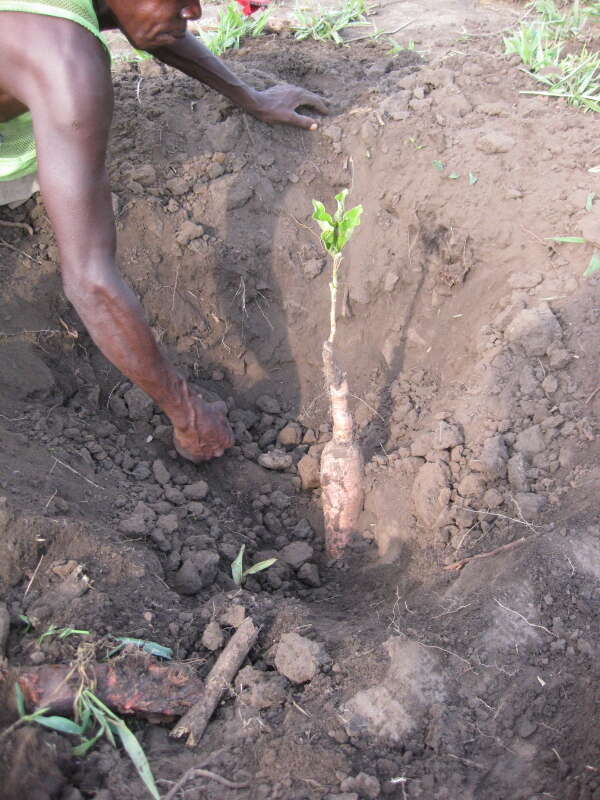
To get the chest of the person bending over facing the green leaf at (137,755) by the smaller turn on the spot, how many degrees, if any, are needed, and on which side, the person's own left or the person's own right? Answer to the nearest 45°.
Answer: approximately 90° to the person's own right

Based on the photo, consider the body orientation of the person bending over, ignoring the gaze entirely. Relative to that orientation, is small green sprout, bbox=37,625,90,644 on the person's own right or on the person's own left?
on the person's own right

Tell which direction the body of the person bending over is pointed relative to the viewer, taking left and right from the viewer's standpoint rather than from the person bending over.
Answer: facing to the right of the viewer

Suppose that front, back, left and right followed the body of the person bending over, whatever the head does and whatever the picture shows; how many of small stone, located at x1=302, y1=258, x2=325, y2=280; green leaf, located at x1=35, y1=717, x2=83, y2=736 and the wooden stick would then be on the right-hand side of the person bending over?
2

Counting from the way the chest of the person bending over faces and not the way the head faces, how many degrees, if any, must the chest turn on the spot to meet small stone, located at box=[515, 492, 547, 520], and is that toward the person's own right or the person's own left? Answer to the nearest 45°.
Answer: approximately 45° to the person's own right

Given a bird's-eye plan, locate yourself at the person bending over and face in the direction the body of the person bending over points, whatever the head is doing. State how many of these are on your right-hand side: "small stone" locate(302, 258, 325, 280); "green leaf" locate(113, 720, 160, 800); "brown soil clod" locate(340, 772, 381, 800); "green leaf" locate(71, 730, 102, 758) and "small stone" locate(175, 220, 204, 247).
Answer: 3

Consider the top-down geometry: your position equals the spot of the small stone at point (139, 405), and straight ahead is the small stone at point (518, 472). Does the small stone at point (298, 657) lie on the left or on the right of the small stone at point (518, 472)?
right

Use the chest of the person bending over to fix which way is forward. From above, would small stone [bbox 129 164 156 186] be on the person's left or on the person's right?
on the person's left
